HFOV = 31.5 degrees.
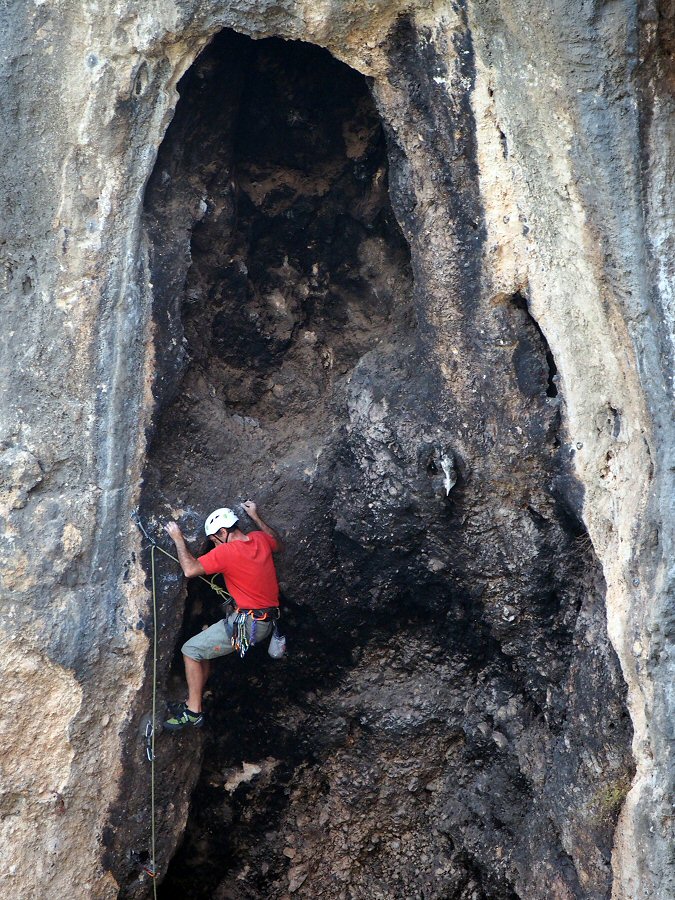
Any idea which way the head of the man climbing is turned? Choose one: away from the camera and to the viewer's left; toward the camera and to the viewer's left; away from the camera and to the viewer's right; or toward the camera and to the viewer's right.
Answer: away from the camera and to the viewer's left

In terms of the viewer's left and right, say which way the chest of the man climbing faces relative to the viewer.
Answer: facing away from the viewer and to the left of the viewer
